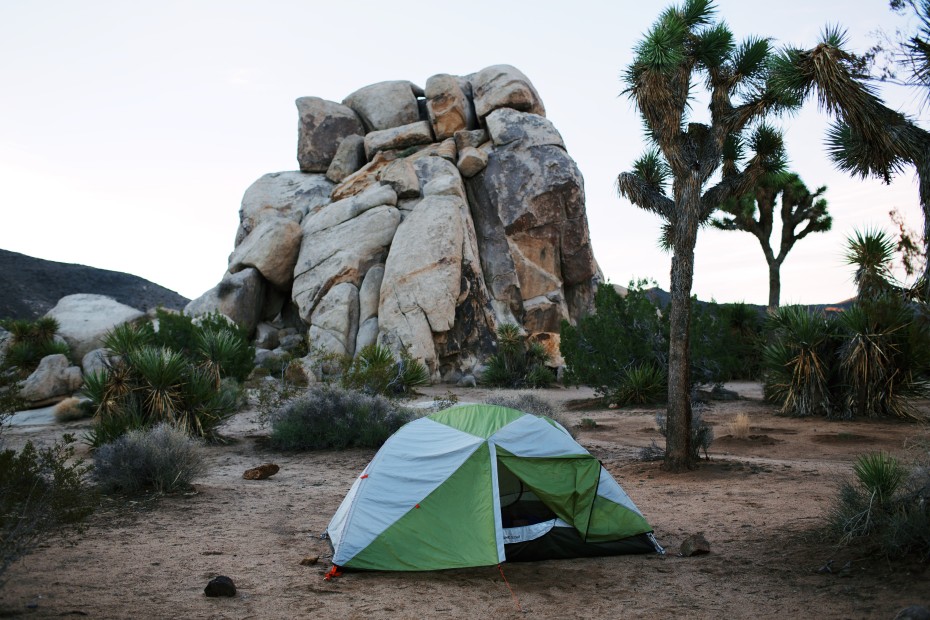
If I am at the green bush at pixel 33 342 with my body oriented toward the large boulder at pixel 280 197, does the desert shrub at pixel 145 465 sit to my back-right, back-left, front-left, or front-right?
back-right

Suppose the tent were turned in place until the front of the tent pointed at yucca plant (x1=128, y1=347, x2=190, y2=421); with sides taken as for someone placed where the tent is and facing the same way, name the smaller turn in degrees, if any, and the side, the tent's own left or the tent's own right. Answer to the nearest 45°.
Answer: approximately 135° to the tent's own right

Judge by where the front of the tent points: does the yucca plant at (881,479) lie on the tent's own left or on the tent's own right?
on the tent's own left

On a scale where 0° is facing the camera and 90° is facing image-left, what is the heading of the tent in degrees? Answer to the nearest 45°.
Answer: approximately 0°

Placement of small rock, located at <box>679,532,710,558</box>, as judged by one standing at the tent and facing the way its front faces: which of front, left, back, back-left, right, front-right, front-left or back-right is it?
left

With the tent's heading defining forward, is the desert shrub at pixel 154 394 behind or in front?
behind

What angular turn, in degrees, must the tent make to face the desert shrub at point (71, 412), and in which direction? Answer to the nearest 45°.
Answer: approximately 135° to its right

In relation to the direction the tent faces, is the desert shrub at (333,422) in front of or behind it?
behind

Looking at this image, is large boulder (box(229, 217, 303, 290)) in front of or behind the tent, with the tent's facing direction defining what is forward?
behind

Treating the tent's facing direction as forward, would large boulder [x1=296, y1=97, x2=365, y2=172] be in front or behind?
behind

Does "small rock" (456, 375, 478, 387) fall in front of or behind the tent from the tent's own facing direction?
behind
